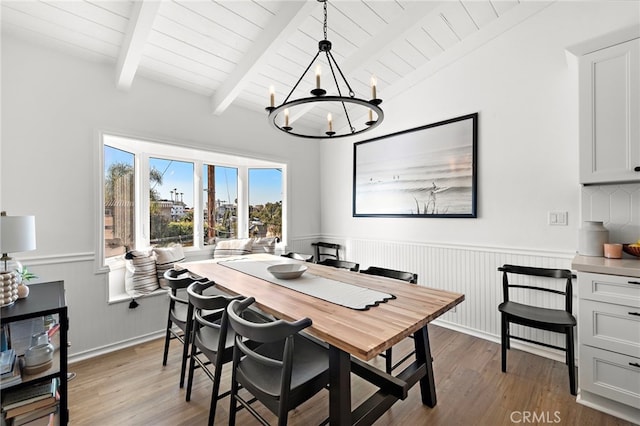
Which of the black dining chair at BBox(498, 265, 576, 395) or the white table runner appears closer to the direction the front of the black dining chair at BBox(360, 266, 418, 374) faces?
the white table runner

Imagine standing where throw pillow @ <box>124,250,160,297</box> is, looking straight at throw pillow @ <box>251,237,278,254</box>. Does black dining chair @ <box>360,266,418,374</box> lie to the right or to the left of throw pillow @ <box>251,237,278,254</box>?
right

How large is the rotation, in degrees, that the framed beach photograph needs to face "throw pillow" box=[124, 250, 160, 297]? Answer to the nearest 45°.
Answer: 0° — it already faces it

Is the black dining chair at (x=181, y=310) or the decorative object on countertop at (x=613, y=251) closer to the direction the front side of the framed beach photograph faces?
the black dining chair

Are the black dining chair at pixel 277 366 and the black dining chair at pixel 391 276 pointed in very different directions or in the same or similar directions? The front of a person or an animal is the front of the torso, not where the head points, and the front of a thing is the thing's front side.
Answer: very different directions

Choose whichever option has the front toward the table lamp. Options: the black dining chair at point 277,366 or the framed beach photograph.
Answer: the framed beach photograph

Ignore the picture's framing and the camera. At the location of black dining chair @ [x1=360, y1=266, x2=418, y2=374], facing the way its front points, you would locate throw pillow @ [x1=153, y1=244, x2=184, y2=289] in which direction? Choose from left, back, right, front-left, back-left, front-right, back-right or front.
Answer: front-right

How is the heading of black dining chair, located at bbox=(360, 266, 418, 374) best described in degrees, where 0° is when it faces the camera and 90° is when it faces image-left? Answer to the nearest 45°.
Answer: approximately 45°

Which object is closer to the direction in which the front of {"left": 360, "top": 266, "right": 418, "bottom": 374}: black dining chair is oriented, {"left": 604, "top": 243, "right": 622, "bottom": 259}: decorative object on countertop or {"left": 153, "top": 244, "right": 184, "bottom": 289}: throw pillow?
the throw pillow

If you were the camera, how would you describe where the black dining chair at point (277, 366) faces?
facing away from the viewer and to the right of the viewer

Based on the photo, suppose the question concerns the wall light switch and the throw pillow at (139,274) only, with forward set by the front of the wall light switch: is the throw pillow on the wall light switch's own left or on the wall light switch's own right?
on the wall light switch's own right
